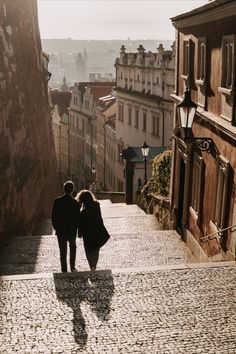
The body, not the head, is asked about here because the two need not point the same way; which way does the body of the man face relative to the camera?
away from the camera

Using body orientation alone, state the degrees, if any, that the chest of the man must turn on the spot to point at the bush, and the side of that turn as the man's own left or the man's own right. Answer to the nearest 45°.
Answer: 0° — they already face it

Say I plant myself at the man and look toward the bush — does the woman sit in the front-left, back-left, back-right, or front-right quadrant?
front-right
